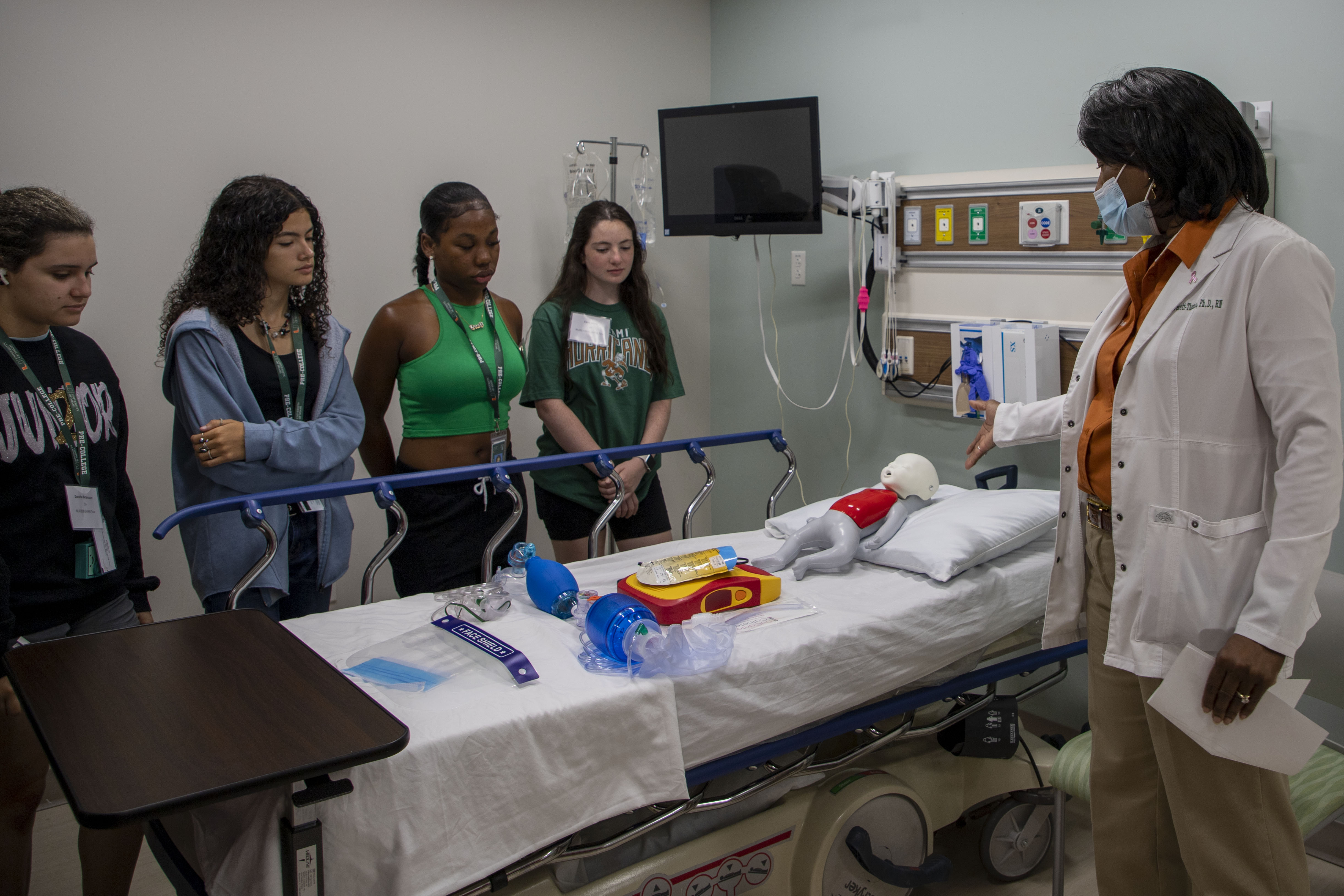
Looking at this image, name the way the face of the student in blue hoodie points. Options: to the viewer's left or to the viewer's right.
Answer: to the viewer's right

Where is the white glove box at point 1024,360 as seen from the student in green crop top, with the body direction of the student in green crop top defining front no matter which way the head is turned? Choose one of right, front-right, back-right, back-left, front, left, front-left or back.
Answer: front-left

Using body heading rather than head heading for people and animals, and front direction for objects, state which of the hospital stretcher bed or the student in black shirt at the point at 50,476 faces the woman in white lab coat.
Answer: the student in black shirt

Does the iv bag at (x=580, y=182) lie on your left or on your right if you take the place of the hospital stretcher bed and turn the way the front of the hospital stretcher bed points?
on your right

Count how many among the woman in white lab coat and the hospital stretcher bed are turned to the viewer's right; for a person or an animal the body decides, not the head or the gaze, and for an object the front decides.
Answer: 0

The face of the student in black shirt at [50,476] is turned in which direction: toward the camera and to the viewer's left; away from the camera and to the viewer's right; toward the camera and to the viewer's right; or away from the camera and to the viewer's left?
toward the camera and to the viewer's right

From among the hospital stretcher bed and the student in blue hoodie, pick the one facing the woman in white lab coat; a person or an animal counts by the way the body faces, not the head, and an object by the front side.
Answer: the student in blue hoodie

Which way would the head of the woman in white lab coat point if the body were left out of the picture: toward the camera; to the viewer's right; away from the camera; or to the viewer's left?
to the viewer's left

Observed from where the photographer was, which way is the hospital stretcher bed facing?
facing the viewer and to the left of the viewer

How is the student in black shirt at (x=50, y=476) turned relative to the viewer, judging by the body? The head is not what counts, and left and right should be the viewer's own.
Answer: facing the viewer and to the right of the viewer
